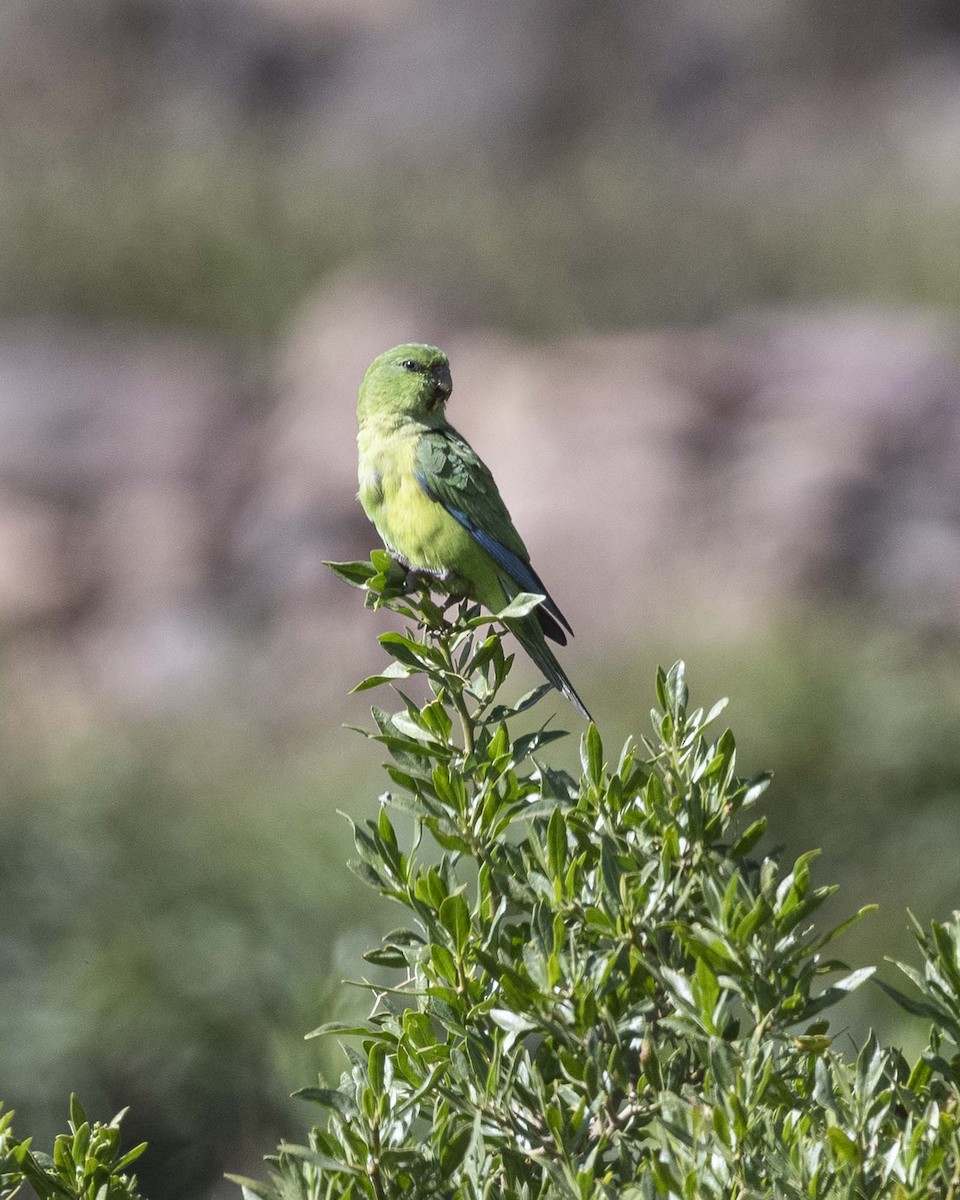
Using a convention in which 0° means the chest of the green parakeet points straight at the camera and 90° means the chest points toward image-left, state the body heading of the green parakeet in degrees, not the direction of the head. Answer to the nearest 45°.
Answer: approximately 45°
